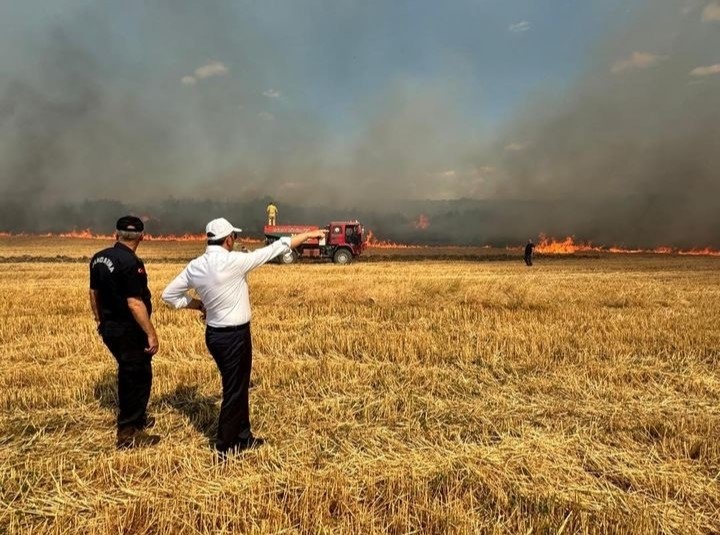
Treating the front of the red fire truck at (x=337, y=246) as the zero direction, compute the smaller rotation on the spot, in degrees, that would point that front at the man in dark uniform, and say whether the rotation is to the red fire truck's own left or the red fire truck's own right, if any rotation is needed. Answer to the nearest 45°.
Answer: approximately 90° to the red fire truck's own right

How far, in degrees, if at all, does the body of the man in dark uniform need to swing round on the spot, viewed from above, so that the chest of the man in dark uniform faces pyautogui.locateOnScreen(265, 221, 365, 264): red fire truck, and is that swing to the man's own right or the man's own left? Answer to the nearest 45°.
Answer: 0° — they already face it

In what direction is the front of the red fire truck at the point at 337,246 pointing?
to the viewer's right

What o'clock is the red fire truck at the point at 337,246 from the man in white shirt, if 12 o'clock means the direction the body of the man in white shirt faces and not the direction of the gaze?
The red fire truck is roughly at 11 o'clock from the man in white shirt.

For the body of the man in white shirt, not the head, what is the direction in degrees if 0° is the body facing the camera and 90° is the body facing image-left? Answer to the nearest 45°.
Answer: approximately 225°

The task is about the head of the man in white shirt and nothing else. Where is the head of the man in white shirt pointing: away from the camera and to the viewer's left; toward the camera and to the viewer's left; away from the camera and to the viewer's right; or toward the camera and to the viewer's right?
away from the camera and to the viewer's right

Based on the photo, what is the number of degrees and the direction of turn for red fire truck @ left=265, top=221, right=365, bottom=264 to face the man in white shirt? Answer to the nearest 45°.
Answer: approximately 90° to its right

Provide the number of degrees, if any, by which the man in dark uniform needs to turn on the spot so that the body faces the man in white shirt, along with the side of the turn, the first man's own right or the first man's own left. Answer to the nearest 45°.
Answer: approximately 90° to the first man's own right

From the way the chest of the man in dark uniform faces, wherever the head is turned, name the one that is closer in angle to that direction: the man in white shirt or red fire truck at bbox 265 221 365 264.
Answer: the red fire truck

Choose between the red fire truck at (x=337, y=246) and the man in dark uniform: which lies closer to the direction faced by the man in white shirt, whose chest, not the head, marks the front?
the red fire truck
